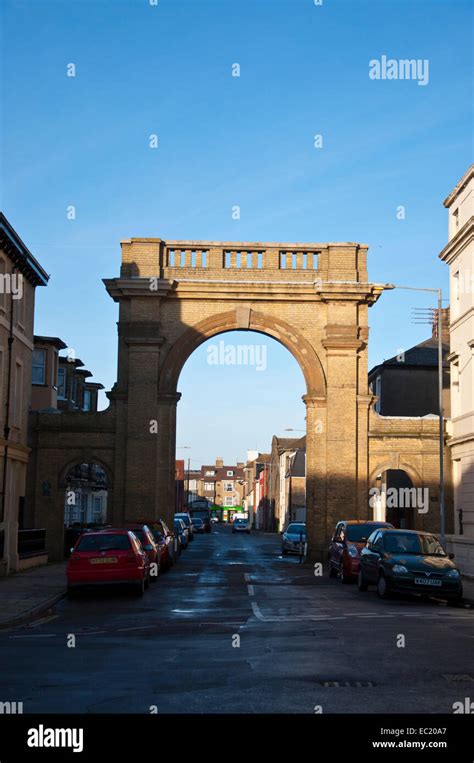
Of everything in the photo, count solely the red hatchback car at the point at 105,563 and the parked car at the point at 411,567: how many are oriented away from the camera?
1

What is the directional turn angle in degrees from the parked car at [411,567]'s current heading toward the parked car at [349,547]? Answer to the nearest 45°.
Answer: approximately 135° to its left

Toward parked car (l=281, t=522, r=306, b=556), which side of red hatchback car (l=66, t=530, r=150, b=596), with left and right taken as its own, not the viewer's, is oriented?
front

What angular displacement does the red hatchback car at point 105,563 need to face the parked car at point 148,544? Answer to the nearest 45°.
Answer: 0° — it already faces it

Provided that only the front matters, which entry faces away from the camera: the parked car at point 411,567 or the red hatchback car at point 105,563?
the red hatchback car

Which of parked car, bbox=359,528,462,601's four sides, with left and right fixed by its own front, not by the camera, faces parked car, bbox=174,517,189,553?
back

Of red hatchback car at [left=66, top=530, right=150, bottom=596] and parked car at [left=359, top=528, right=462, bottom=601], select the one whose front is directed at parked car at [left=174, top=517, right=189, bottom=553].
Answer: the red hatchback car

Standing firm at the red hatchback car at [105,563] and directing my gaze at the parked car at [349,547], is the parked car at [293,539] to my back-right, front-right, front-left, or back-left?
front-left

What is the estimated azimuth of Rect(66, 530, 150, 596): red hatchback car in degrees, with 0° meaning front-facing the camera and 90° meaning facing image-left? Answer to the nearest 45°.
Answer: approximately 180°

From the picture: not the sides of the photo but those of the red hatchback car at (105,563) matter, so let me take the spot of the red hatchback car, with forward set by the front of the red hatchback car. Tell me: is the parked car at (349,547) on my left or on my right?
on my right

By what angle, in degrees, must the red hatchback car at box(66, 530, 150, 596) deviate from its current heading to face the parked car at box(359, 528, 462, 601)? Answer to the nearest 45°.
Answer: approximately 90° to its right

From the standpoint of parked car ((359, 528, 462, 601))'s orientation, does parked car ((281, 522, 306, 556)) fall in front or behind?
behind

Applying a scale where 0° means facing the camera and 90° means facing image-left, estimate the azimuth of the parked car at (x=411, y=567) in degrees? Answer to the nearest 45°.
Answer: approximately 315°

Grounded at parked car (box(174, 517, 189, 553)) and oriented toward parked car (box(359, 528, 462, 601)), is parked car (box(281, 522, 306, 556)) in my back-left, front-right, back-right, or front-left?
front-left

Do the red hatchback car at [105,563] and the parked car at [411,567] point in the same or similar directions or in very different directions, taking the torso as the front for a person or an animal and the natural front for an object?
very different directions

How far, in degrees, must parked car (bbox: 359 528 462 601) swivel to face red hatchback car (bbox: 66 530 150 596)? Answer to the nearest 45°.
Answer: approximately 135° to its right
